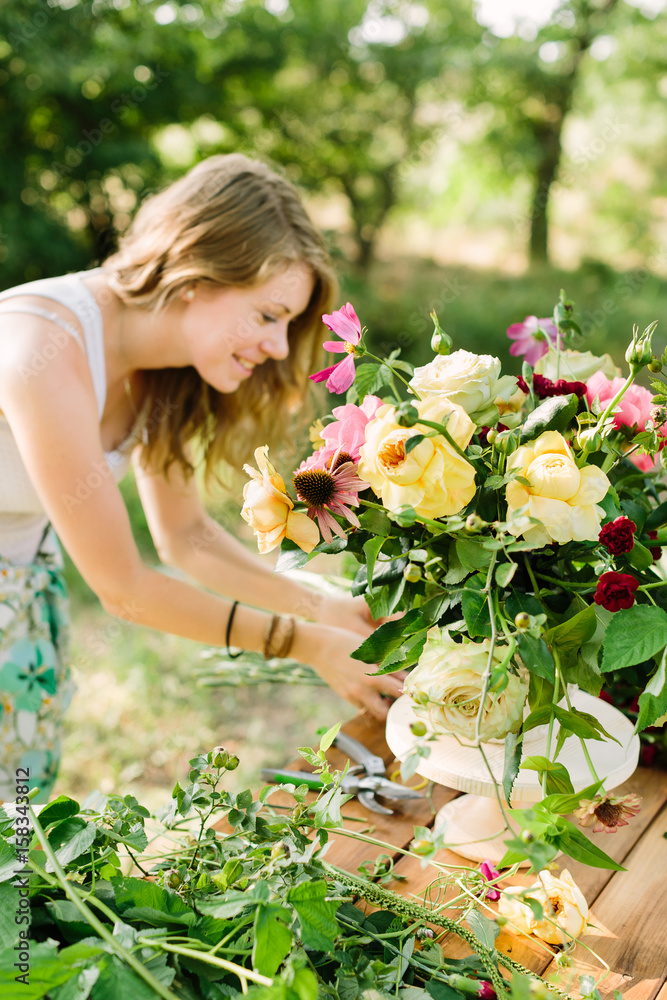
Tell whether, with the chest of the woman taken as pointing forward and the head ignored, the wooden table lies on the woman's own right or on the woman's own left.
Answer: on the woman's own right

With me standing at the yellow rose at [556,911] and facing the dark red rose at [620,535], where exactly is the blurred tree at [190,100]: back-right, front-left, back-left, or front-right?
front-left

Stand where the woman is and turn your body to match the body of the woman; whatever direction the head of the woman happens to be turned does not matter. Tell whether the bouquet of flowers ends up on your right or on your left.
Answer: on your right

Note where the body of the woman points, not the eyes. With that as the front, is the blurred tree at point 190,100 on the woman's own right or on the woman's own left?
on the woman's own left

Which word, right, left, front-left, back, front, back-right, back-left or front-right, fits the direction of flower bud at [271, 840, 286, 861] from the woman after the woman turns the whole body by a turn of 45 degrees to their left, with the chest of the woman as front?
back-right

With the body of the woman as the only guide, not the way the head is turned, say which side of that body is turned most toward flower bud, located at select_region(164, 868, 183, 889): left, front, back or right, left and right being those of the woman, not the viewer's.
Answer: right

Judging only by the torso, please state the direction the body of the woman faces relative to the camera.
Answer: to the viewer's right

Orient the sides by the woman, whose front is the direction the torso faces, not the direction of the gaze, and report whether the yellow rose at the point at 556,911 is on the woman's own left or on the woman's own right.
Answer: on the woman's own right
